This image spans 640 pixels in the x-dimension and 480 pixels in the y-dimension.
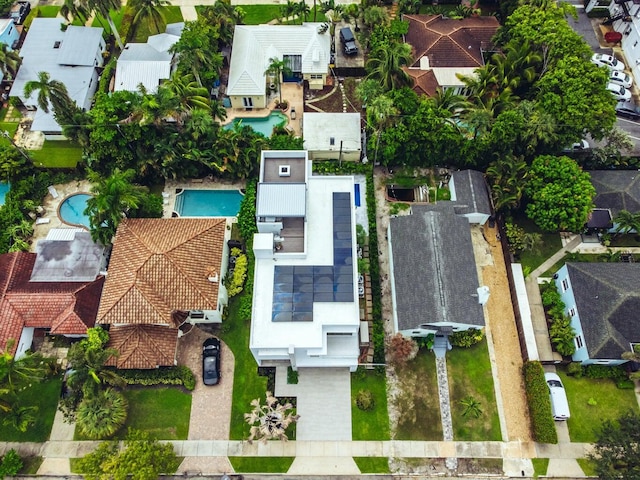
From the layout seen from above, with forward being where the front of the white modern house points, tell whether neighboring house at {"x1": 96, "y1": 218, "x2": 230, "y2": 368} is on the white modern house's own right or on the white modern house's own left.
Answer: on the white modern house's own right

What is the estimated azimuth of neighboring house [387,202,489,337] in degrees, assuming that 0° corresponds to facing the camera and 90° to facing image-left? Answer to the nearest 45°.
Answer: approximately 0°

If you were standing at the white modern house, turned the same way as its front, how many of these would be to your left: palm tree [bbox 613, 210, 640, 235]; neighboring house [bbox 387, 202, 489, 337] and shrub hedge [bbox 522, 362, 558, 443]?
3

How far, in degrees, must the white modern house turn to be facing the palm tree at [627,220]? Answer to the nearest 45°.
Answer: approximately 90° to its left

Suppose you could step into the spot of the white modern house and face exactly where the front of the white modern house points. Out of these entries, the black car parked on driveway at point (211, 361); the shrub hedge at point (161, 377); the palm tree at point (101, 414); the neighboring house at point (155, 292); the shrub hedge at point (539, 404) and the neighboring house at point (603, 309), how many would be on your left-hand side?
2

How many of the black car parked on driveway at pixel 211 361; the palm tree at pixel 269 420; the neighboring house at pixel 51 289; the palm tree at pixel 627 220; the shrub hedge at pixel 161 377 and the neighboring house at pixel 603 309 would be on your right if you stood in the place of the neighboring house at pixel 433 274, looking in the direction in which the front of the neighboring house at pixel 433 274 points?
4

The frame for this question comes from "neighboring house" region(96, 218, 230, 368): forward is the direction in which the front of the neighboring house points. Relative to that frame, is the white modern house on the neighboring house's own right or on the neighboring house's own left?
on the neighboring house's own left

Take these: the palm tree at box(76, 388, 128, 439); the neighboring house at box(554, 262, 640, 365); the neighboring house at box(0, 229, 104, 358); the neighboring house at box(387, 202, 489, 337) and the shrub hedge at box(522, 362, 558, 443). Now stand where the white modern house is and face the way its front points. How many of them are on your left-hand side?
3

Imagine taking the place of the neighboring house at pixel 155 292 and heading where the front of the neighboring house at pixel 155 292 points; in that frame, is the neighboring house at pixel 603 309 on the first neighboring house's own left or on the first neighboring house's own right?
on the first neighboring house's own left

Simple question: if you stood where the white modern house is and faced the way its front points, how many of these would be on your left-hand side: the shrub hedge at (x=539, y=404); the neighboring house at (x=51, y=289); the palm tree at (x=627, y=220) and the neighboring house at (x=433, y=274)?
3

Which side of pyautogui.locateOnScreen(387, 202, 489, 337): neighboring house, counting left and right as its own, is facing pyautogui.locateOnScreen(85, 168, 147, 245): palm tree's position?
right

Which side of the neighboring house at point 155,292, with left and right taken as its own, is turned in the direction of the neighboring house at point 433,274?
left
